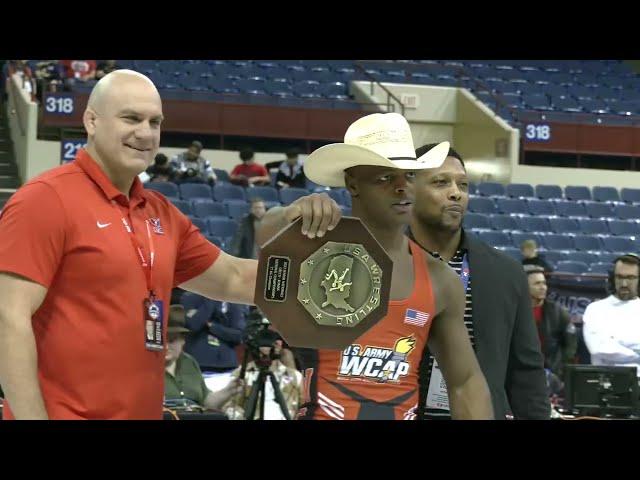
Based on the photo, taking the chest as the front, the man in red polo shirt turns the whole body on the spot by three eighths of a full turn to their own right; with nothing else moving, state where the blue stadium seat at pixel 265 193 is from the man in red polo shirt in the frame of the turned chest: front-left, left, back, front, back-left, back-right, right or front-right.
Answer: right

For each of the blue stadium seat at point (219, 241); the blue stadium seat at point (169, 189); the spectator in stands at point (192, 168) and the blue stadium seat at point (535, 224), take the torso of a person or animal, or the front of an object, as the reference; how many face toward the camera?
4

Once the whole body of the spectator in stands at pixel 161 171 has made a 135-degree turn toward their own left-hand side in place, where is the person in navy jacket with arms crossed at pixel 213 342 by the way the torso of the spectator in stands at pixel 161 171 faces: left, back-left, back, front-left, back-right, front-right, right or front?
back-right

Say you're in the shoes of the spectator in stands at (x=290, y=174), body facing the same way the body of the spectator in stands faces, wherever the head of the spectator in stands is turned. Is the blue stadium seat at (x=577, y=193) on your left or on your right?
on your left

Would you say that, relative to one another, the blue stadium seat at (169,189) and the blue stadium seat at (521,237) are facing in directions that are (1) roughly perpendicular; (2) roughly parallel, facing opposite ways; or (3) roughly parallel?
roughly parallel

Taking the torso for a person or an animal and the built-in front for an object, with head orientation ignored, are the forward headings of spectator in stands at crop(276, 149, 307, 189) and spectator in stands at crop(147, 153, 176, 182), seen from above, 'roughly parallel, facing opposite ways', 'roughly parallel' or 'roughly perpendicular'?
roughly parallel

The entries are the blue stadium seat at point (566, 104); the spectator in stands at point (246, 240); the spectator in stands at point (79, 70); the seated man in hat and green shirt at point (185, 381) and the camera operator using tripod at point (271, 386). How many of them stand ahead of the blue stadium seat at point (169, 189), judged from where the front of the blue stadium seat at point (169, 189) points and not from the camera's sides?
3

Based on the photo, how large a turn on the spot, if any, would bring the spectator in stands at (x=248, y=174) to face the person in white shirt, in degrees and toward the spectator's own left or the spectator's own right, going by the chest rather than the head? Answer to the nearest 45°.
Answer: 0° — they already face them

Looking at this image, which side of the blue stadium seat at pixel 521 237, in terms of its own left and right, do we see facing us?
front

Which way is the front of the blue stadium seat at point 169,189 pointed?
toward the camera

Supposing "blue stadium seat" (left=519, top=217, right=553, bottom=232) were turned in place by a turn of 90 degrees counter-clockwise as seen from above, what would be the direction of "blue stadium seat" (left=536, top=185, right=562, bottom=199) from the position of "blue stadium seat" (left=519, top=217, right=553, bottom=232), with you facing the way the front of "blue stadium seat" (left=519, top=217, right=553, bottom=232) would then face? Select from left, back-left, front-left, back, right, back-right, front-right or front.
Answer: left

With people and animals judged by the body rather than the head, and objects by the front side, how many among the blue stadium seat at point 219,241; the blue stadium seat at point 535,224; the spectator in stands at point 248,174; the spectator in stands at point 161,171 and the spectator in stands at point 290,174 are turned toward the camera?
5

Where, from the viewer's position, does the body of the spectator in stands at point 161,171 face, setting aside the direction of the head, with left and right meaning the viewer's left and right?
facing the viewer

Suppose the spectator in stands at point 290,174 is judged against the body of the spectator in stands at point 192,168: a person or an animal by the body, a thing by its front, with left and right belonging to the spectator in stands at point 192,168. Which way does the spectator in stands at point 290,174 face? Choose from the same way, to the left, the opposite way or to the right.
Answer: the same way

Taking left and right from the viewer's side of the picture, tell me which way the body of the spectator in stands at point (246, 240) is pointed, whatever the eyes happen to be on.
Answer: facing the viewer and to the right of the viewer

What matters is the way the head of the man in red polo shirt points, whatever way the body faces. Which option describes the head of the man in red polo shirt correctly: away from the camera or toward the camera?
toward the camera

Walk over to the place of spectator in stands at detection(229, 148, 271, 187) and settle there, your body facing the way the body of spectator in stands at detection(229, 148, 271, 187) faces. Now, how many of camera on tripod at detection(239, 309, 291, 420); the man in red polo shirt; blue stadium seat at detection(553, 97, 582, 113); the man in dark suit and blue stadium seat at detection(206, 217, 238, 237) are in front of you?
4

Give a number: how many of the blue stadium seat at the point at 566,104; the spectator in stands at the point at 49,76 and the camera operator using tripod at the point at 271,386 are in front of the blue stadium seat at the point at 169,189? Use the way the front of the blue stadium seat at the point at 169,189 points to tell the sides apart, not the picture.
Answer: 1
